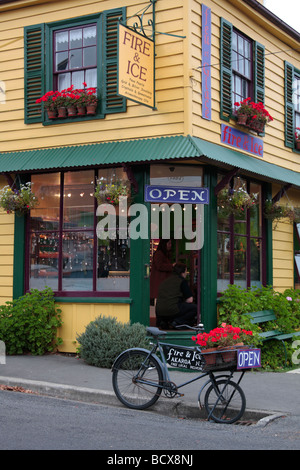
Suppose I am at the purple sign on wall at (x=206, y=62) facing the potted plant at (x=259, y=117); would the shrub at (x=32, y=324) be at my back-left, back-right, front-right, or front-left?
back-left

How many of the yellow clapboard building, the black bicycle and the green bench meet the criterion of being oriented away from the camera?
0

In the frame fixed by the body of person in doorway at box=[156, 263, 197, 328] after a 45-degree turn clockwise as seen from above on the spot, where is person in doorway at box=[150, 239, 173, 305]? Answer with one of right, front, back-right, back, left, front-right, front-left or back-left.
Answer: left

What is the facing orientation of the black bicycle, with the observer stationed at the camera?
facing the viewer and to the right of the viewer

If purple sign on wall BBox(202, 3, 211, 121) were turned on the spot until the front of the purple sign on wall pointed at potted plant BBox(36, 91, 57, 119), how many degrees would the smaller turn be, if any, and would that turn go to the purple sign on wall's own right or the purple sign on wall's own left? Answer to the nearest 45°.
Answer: approximately 135° to the purple sign on wall's own right

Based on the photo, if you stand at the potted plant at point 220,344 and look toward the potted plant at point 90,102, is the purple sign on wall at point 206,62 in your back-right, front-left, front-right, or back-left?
front-right

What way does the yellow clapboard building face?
toward the camera

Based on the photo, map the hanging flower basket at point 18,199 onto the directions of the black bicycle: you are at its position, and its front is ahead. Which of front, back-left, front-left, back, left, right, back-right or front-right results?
back

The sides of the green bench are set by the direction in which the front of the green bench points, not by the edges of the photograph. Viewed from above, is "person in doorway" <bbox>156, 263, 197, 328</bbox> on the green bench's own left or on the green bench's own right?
on the green bench's own right

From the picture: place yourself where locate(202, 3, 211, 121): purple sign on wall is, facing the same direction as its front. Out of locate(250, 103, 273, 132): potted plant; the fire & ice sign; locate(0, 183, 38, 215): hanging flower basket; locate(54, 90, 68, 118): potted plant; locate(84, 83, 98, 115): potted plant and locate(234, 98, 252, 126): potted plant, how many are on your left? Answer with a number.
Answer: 2

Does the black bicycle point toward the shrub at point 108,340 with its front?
no

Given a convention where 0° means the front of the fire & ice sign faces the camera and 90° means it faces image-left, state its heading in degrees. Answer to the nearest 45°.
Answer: approximately 315°
